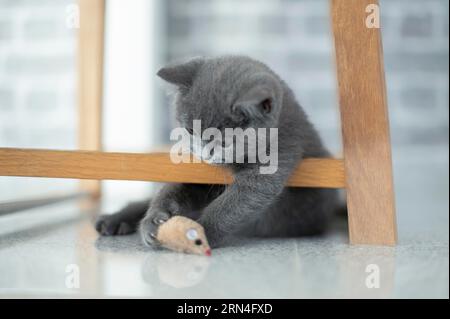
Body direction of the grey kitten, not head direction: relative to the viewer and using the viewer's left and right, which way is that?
facing the viewer and to the left of the viewer
